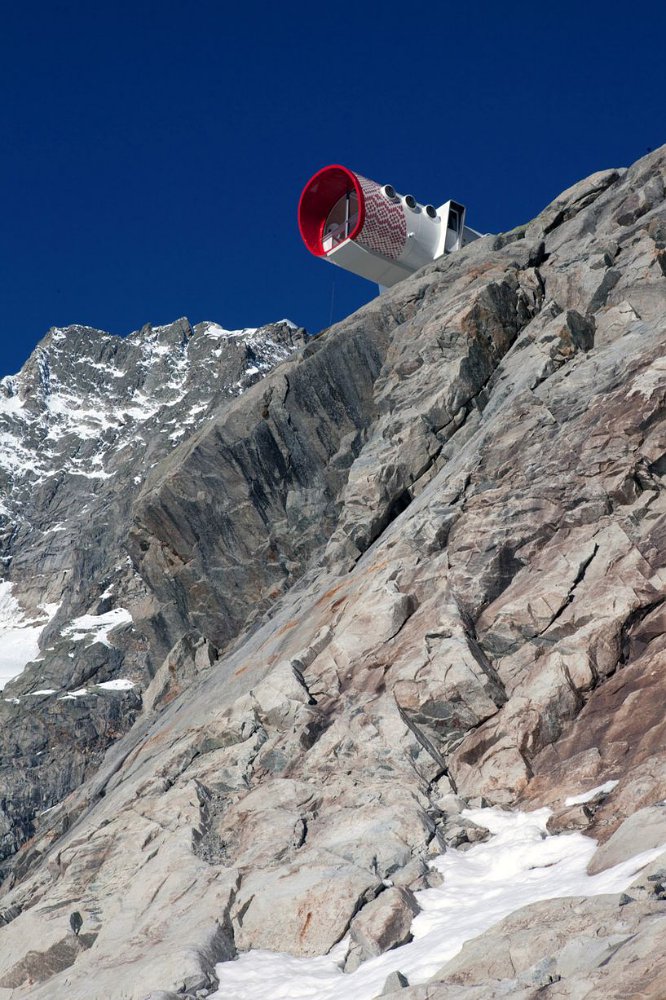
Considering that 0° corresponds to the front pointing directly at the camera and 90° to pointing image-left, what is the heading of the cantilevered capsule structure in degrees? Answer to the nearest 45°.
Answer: approximately 45°
